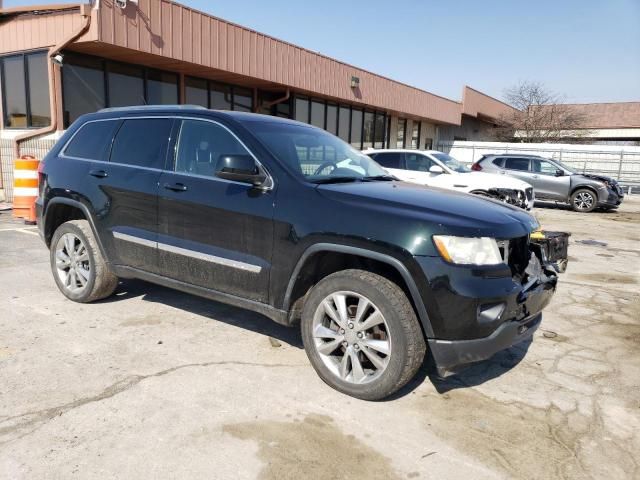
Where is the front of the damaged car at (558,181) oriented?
to the viewer's right

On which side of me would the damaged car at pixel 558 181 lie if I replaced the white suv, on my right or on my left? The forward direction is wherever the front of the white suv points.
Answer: on my left

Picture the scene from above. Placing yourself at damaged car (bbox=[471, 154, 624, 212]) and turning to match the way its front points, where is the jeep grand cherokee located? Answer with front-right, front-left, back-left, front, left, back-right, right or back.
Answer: right

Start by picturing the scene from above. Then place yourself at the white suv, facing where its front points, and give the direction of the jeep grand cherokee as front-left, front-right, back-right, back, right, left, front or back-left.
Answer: front-right

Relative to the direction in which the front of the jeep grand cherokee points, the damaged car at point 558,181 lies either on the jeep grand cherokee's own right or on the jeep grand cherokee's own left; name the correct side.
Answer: on the jeep grand cherokee's own left

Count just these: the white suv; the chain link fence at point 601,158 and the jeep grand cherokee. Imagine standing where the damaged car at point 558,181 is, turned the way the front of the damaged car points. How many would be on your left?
1

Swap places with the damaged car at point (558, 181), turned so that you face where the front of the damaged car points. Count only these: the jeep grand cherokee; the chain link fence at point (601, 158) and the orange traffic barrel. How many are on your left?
1

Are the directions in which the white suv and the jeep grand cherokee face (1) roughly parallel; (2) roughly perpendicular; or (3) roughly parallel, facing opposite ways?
roughly parallel

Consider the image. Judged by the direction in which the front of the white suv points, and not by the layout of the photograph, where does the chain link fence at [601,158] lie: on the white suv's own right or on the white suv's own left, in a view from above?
on the white suv's own left

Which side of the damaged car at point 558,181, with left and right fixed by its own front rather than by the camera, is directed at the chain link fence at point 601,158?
left

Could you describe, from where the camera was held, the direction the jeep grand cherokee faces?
facing the viewer and to the right of the viewer

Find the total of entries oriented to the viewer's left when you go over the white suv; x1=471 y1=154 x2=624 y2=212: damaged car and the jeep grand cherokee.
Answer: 0

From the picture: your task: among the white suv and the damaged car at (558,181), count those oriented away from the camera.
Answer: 0
